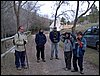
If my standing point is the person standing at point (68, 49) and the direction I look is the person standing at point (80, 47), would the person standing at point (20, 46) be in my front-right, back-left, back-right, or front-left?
back-right

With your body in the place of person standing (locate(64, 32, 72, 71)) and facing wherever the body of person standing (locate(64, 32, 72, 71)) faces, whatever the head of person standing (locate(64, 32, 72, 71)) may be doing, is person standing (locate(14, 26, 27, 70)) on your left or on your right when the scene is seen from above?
on your right

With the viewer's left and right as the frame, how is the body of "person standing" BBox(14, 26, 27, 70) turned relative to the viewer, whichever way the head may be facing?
facing the viewer and to the right of the viewer

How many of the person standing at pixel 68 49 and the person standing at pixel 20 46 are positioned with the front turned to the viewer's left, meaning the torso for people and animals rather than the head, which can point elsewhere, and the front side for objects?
0

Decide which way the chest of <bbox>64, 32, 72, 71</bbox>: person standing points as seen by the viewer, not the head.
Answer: toward the camera

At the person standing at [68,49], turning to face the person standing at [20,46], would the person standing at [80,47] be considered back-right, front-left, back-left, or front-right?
back-left

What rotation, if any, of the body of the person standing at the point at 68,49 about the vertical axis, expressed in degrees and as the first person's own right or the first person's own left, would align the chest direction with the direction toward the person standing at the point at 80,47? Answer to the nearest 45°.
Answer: approximately 45° to the first person's own left

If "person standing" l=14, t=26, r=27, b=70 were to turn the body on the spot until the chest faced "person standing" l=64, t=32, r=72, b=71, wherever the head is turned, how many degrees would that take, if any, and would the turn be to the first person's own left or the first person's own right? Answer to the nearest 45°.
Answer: approximately 45° to the first person's own left
